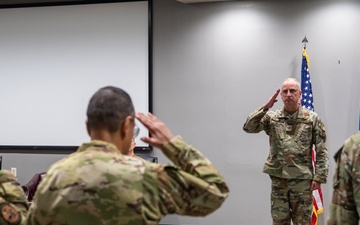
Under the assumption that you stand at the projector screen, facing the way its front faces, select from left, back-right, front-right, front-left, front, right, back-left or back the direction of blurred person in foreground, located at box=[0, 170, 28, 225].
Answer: front

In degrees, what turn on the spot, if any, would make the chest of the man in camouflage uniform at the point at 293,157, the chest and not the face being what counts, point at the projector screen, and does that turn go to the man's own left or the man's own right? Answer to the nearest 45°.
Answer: approximately 135° to the man's own right

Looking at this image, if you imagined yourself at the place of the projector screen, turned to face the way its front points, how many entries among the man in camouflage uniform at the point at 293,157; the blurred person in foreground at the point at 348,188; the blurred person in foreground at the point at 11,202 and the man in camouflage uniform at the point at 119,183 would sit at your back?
0

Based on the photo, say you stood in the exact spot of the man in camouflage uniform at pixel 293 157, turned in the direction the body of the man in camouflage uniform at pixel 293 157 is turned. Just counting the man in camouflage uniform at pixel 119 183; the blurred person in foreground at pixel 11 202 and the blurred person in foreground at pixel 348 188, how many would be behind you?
0

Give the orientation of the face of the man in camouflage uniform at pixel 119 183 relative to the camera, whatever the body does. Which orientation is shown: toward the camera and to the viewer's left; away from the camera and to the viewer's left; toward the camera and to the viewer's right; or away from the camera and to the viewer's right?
away from the camera and to the viewer's right

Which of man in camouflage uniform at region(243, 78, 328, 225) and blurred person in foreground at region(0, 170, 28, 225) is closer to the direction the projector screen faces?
the blurred person in foreground

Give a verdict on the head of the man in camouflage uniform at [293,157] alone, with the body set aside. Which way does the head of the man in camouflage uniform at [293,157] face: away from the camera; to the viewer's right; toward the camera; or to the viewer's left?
toward the camera

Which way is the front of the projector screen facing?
toward the camera

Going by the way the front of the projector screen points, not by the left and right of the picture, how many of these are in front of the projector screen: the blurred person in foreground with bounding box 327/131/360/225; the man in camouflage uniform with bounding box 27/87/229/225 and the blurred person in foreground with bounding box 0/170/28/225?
3

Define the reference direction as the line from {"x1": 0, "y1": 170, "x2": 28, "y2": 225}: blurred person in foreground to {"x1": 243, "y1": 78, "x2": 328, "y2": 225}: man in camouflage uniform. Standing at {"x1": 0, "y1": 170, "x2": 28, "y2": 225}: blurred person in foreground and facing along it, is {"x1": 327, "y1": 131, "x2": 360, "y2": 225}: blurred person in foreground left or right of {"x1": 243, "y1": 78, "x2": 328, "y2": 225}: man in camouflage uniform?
right

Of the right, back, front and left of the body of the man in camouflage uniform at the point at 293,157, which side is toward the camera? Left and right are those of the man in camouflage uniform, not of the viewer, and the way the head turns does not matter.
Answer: front

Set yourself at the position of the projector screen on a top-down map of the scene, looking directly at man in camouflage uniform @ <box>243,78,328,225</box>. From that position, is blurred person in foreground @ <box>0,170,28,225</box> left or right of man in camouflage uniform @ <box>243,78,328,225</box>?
right

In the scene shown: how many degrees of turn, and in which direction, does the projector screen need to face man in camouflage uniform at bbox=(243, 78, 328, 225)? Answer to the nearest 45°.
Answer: approximately 45° to its left

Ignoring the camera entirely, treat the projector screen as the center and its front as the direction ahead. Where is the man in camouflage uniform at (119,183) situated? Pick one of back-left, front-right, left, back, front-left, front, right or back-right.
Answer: front

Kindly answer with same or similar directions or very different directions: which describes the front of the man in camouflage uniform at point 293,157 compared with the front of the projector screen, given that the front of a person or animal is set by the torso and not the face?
same or similar directions

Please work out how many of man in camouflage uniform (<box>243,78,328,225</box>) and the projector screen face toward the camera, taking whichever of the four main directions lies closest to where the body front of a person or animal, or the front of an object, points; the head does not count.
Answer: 2

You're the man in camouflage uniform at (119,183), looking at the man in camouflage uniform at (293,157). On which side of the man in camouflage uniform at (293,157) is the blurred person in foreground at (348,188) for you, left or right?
right

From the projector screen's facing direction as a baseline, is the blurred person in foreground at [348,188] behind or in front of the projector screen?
in front

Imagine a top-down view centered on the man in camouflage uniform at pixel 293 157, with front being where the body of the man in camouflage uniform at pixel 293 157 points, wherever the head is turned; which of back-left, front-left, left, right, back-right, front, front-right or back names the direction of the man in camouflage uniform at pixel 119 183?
front

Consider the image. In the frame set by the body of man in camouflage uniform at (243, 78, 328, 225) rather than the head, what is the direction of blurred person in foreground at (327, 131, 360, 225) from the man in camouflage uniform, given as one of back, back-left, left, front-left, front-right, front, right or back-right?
front
